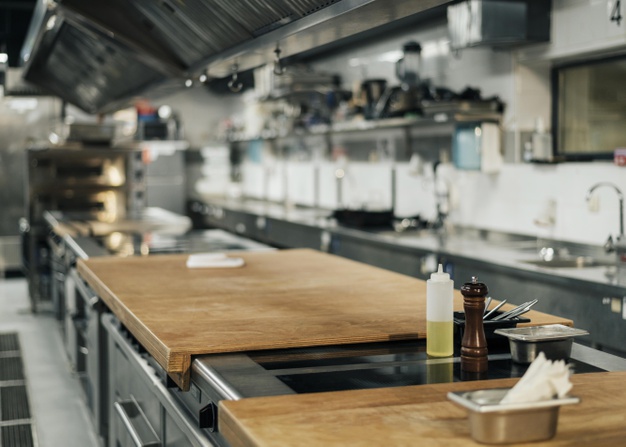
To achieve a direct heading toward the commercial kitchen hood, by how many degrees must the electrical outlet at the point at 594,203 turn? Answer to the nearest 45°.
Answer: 0° — it already faces it

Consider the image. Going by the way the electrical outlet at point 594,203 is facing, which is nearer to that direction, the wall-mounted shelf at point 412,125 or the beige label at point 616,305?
the beige label

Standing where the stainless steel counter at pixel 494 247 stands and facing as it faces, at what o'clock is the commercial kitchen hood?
The commercial kitchen hood is roughly at 12 o'clock from the stainless steel counter.

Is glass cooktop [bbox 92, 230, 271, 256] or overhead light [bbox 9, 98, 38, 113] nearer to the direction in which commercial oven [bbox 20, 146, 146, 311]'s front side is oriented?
the glass cooktop

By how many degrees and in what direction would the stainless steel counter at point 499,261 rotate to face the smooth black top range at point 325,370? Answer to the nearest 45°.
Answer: approximately 45° to its left

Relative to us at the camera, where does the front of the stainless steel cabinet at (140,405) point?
facing to the left of the viewer

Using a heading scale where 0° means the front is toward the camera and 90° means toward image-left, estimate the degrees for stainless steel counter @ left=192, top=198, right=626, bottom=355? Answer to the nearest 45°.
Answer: approximately 45°

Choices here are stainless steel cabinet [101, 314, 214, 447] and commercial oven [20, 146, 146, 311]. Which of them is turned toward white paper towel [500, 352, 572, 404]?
the commercial oven
